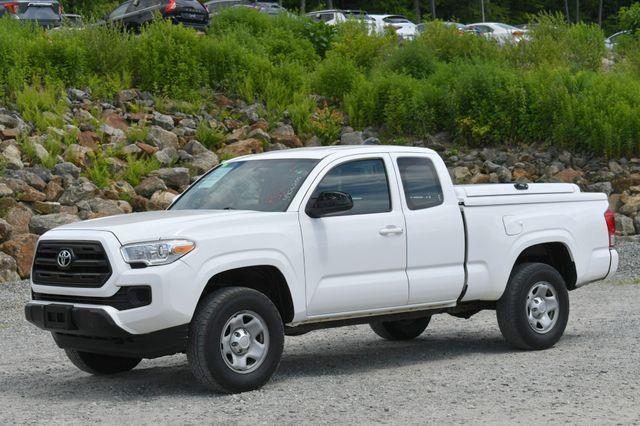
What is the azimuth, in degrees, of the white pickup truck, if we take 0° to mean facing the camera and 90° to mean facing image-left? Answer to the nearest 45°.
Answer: approximately 45°

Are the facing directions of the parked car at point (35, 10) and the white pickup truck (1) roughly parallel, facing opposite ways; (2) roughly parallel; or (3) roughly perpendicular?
roughly perpendicular

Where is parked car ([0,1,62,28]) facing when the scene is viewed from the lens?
facing away from the viewer and to the left of the viewer

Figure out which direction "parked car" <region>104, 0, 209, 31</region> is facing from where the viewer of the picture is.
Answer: facing away from the viewer and to the left of the viewer

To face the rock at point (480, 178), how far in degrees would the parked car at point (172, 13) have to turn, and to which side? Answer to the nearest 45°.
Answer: approximately 180°

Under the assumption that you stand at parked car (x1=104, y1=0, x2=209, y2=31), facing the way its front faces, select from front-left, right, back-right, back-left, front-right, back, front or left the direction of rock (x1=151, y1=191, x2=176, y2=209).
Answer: back-left

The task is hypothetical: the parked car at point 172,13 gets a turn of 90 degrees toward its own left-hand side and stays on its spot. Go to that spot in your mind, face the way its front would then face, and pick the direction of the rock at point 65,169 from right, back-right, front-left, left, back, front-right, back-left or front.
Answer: front-left

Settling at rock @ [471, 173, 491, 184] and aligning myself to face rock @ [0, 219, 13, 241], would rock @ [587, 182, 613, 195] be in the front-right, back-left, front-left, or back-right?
back-left

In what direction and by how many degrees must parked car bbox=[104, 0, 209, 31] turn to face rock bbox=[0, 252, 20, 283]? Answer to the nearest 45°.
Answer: approximately 135° to its left

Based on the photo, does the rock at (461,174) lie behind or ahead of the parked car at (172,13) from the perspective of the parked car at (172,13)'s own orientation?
behind

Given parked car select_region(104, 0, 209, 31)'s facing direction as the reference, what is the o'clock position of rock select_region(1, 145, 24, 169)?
The rock is roughly at 8 o'clock from the parked car.

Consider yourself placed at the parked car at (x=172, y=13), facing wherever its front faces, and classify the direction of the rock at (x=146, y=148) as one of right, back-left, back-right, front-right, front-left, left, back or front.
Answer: back-left

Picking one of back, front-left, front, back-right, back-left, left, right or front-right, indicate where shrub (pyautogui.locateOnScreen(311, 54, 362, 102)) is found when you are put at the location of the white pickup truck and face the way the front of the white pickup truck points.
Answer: back-right
